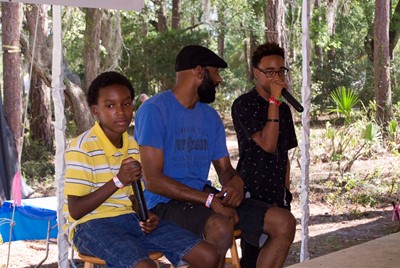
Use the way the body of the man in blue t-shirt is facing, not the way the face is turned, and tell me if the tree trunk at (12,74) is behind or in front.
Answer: behind

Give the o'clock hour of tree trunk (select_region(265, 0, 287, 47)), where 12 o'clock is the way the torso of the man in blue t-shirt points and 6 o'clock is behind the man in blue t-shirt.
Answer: The tree trunk is roughly at 8 o'clock from the man in blue t-shirt.

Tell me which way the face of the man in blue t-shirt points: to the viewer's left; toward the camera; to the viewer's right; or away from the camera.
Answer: to the viewer's right

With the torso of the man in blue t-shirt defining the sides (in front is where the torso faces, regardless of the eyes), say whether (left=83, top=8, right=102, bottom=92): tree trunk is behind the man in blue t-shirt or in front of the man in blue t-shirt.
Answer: behind

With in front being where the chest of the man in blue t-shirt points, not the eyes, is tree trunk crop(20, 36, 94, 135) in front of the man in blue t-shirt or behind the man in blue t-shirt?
behind

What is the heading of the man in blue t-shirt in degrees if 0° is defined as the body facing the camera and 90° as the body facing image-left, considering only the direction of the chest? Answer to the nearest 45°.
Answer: approximately 315°

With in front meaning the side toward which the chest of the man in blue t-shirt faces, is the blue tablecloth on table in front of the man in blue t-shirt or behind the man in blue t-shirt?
behind

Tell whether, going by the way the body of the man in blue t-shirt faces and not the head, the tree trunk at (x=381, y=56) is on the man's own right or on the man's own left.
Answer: on the man's own left

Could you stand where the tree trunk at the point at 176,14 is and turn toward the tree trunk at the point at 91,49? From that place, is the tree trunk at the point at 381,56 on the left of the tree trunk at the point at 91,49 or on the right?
left
